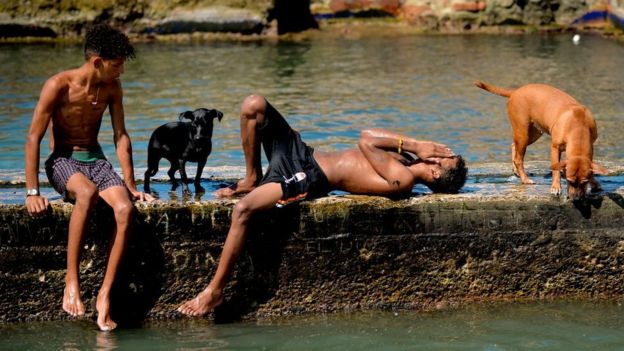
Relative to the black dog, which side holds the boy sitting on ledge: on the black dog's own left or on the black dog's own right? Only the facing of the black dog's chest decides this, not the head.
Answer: on the black dog's own right

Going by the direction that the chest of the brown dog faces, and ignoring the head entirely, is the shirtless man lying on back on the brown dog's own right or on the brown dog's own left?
on the brown dog's own right

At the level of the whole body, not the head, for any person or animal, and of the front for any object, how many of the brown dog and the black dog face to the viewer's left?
0

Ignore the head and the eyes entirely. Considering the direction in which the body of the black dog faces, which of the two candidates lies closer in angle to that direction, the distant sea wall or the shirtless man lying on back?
the shirtless man lying on back

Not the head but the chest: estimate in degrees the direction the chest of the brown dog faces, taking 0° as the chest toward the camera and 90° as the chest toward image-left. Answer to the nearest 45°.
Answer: approximately 315°

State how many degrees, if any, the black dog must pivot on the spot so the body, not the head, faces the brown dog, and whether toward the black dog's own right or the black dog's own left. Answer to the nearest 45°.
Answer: approximately 45° to the black dog's own left

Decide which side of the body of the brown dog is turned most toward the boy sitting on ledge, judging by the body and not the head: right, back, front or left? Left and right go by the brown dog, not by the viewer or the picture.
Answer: right

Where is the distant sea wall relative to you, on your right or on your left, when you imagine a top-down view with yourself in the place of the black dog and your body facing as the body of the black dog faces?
on your left

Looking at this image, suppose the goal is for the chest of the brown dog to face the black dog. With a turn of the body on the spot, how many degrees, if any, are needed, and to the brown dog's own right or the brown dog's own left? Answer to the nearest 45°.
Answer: approximately 90° to the brown dog's own right

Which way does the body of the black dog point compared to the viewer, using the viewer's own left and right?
facing the viewer and to the right of the viewer

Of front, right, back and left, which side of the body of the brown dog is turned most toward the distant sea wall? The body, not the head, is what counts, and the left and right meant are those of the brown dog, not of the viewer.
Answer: back
